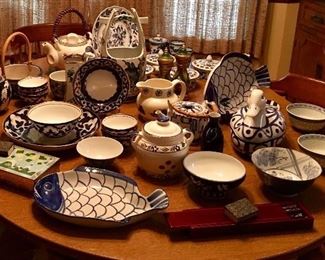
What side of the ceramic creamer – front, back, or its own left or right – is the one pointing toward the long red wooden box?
left

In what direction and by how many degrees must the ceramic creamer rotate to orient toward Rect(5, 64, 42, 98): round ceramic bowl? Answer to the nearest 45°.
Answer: approximately 45° to its right

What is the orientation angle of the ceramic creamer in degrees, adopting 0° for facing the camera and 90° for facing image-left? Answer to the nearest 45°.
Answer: approximately 90°
